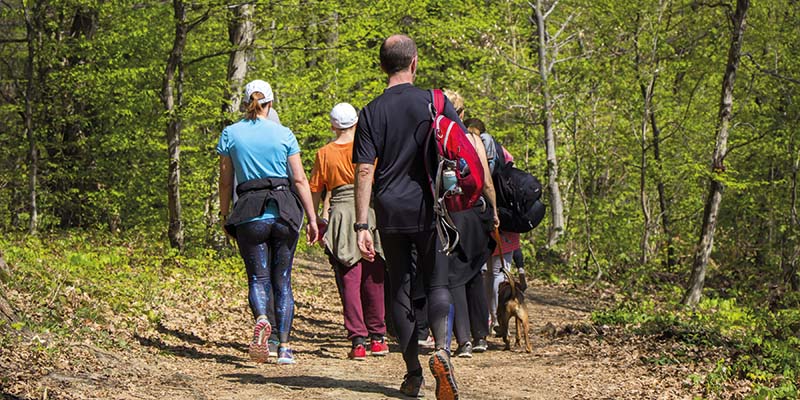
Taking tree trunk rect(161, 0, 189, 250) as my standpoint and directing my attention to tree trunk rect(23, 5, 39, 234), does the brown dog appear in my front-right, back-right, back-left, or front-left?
back-left

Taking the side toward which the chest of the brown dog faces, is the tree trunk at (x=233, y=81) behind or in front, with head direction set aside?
in front

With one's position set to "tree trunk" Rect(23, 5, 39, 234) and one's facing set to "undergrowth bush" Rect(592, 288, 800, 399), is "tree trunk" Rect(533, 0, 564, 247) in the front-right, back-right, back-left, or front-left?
front-left

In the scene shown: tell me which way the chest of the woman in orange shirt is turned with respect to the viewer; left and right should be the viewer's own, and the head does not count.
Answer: facing away from the viewer

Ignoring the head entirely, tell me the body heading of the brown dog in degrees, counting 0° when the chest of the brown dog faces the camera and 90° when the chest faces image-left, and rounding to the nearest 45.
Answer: approximately 180°

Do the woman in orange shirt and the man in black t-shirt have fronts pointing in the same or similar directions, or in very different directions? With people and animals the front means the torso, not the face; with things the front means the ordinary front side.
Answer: same or similar directions

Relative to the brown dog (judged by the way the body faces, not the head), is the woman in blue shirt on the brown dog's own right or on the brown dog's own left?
on the brown dog's own left

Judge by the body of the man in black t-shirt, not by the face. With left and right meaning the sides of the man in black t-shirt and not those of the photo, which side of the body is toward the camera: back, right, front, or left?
back

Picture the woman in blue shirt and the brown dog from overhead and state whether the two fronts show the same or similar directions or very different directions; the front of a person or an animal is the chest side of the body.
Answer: same or similar directions

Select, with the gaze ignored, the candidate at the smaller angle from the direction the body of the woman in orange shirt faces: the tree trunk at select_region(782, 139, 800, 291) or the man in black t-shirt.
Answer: the tree trunk

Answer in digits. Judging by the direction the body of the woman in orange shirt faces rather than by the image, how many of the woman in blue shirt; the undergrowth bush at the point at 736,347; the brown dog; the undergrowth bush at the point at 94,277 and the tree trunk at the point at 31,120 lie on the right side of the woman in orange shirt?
2

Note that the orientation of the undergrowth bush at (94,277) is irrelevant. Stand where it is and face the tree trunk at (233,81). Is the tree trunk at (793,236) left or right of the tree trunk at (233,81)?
right

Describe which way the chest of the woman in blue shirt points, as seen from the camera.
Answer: away from the camera

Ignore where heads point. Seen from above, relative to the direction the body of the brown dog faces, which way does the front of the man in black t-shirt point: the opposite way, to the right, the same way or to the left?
the same way

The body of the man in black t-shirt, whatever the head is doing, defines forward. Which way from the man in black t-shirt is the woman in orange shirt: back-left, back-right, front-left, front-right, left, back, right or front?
front

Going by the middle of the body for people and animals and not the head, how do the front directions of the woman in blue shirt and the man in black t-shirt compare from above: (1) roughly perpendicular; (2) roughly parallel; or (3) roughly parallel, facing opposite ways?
roughly parallel

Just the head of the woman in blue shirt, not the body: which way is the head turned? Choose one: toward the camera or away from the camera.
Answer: away from the camera
